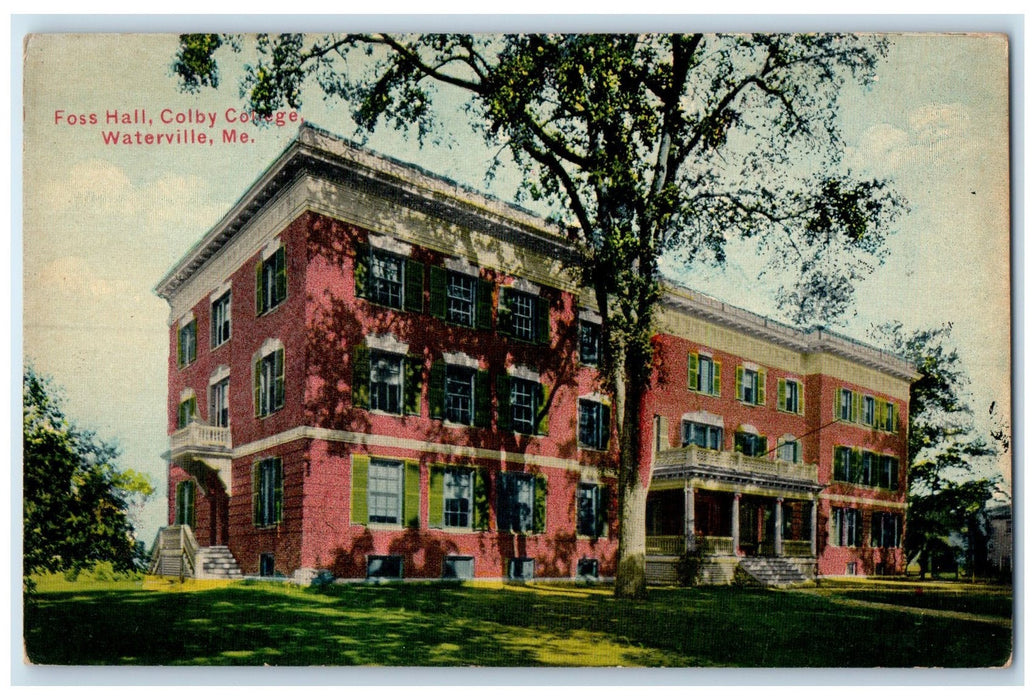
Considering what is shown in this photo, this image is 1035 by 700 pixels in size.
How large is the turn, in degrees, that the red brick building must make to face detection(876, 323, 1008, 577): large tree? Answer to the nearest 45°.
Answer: approximately 45° to its left

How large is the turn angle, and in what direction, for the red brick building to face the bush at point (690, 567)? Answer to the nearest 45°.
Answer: approximately 45° to its left

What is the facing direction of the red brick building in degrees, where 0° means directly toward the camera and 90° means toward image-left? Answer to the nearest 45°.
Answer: approximately 315°
